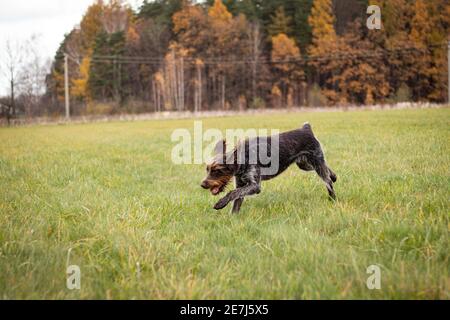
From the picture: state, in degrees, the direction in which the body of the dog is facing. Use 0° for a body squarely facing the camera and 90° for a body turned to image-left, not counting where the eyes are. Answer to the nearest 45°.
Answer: approximately 90°
